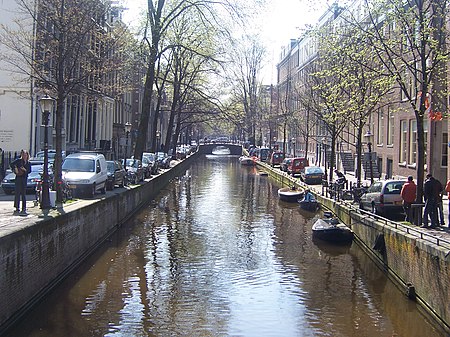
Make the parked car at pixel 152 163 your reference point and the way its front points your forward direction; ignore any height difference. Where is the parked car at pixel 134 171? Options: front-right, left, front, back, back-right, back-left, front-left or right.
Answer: front-left

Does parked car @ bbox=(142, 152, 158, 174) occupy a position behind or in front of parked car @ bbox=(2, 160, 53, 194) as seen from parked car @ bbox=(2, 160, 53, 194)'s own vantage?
behind

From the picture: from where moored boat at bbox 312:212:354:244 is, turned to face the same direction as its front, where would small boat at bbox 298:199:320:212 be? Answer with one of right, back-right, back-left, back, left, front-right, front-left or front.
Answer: back-left

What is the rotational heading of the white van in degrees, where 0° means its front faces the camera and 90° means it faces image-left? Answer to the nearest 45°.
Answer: approximately 45°
